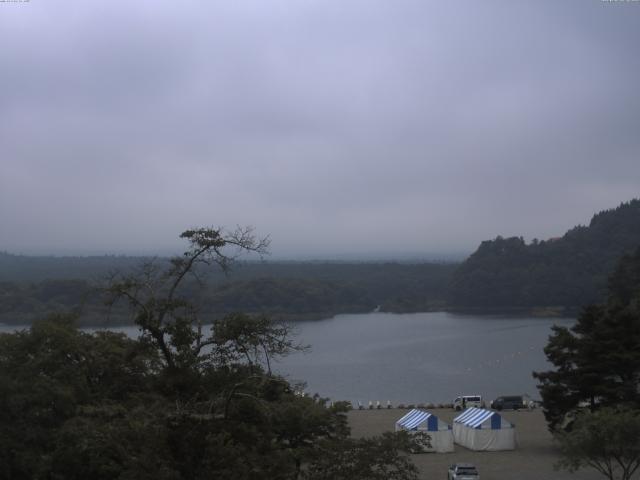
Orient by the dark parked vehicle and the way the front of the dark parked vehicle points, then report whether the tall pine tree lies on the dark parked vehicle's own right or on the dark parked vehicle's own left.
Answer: on the dark parked vehicle's own left

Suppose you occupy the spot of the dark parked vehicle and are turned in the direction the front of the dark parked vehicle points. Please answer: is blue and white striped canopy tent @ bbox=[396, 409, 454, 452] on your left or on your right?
on your left

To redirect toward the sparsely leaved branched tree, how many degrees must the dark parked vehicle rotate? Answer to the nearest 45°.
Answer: approximately 90° to its left

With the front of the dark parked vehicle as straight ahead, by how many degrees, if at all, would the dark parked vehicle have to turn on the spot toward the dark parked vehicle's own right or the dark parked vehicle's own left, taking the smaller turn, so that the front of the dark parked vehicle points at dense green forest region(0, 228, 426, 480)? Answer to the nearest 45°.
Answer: approximately 90° to the dark parked vehicle's own left

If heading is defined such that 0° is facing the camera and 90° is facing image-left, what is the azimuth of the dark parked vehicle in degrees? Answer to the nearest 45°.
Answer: approximately 90°
